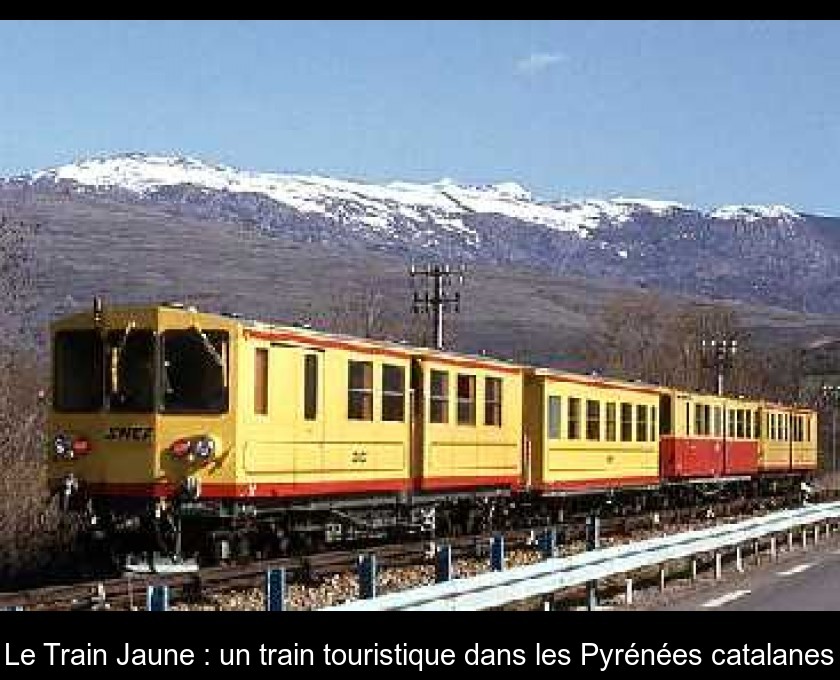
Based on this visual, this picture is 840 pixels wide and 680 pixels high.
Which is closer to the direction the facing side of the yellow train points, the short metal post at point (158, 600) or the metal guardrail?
the short metal post

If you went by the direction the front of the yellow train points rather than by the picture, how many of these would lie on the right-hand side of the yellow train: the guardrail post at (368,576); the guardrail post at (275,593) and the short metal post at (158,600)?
0

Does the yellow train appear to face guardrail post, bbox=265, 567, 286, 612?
no

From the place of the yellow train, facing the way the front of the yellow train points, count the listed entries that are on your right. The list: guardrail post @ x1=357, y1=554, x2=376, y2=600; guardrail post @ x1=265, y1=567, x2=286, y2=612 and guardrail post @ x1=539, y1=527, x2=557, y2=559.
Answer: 0

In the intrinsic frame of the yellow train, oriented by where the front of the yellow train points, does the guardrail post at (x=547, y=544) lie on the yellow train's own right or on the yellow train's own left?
on the yellow train's own left

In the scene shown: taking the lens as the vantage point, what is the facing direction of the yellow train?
facing the viewer and to the left of the viewer

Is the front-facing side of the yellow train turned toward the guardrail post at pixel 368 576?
no

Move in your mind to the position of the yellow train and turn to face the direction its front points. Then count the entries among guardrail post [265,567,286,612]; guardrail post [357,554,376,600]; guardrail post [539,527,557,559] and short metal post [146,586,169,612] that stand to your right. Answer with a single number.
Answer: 0

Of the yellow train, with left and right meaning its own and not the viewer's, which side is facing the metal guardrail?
left

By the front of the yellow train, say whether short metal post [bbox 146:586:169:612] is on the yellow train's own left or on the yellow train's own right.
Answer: on the yellow train's own left
